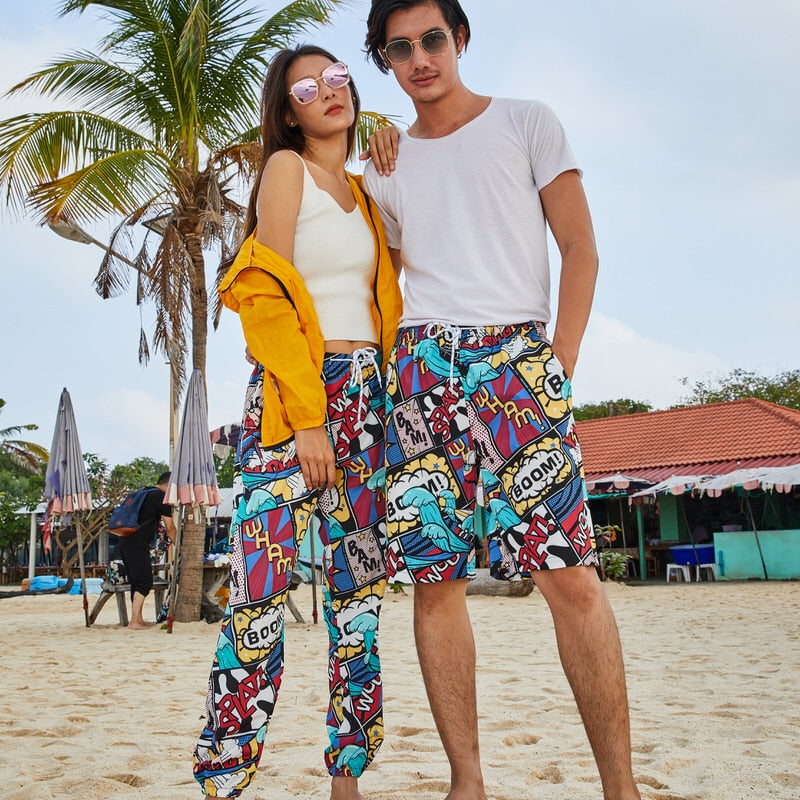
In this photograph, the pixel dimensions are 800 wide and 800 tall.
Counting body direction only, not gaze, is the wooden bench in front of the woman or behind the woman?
behind

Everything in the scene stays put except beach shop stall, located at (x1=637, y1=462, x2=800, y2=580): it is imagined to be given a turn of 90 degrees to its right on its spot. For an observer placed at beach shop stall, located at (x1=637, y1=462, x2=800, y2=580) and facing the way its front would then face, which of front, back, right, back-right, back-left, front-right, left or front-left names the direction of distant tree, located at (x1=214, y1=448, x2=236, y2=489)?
front-right

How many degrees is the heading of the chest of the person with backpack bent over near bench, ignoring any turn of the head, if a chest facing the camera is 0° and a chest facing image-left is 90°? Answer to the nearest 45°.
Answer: approximately 270°

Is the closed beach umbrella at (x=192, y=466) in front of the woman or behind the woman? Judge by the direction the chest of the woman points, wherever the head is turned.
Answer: behind

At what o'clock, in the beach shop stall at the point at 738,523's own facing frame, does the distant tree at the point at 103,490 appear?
The distant tree is roughly at 3 o'clock from the beach shop stall.

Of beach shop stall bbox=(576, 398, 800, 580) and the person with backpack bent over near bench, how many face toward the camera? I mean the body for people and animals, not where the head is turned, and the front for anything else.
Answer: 1

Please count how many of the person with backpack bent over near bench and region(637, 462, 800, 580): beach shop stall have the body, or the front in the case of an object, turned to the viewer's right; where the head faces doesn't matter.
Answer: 1

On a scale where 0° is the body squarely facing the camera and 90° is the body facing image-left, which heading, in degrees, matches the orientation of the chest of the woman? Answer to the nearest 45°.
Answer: approximately 315°

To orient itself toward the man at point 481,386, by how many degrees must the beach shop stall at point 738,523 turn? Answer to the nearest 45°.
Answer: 0° — it already faces them

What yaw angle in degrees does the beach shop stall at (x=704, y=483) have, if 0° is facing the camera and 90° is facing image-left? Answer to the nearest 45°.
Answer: approximately 0°

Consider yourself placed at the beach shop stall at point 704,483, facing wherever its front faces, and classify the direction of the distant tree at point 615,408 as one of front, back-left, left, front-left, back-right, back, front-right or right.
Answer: back

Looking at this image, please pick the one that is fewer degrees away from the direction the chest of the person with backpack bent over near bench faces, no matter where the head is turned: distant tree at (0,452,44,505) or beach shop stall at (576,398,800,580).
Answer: the beach shop stall

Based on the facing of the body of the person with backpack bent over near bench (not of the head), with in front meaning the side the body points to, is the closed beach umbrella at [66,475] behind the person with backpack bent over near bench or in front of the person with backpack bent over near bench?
behind
